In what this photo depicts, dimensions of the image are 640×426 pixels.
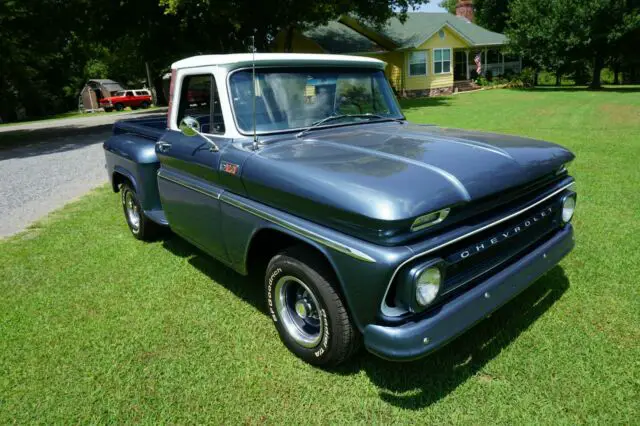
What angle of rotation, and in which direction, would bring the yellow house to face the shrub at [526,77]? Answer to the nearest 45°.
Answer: approximately 90° to its left

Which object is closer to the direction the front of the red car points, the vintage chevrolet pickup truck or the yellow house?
the vintage chevrolet pickup truck

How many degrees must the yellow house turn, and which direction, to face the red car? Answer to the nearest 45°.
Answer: approximately 135° to its right

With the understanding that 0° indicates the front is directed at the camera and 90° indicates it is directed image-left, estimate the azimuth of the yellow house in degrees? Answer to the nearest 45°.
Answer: approximately 315°

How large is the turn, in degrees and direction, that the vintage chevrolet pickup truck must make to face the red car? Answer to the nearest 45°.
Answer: approximately 180°
